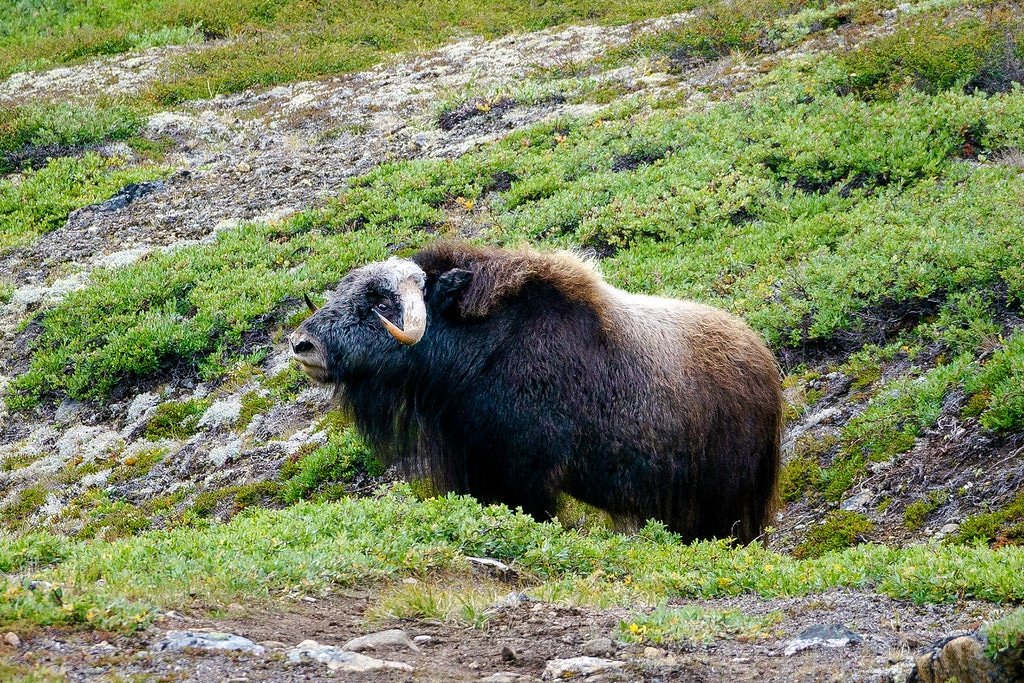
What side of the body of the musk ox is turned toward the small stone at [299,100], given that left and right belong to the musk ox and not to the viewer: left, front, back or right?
right

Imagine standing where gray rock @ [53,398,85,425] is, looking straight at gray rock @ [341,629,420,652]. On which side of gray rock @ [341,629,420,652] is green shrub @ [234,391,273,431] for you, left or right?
left

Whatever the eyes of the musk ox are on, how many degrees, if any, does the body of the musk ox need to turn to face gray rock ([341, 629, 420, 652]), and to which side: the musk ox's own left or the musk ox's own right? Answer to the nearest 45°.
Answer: approximately 90° to the musk ox's own left

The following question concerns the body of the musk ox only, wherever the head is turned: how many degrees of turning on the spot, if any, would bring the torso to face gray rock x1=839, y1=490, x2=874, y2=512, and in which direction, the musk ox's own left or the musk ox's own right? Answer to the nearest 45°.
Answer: approximately 180°

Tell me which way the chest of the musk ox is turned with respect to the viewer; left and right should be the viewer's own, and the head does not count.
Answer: facing to the left of the viewer

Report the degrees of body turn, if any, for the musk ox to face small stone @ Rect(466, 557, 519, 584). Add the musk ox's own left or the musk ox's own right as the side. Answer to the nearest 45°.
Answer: approximately 90° to the musk ox's own left

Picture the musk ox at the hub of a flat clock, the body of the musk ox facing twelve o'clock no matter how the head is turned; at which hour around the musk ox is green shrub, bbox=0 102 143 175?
The green shrub is roughly at 2 o'clock from the musk ox.

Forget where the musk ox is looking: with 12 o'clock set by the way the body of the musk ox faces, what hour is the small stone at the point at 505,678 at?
The small stone is roughly at 9 o'clock from the musk ox.

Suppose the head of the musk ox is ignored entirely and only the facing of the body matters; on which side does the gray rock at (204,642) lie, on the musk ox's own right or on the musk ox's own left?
on the musk ox's own left
